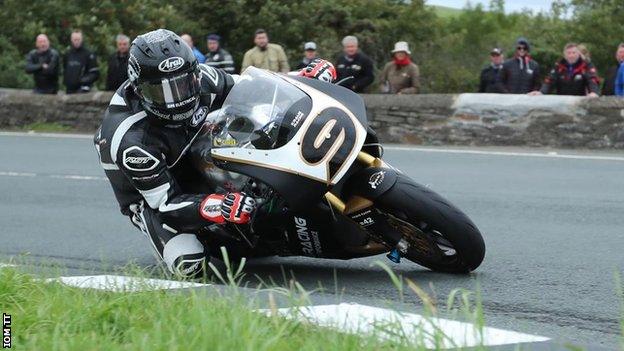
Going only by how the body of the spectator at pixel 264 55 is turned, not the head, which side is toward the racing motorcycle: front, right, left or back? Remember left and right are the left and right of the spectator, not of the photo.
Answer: front

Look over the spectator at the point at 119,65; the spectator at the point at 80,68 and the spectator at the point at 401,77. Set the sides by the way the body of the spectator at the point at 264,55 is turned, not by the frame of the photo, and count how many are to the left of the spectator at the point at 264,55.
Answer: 1

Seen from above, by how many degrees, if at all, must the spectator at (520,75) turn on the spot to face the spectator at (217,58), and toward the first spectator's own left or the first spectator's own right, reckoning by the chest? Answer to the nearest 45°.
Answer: approximately 90° to the first spectator's own right

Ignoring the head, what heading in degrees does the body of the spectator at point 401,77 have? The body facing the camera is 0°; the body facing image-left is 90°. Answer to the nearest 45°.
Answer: approximately 0°
